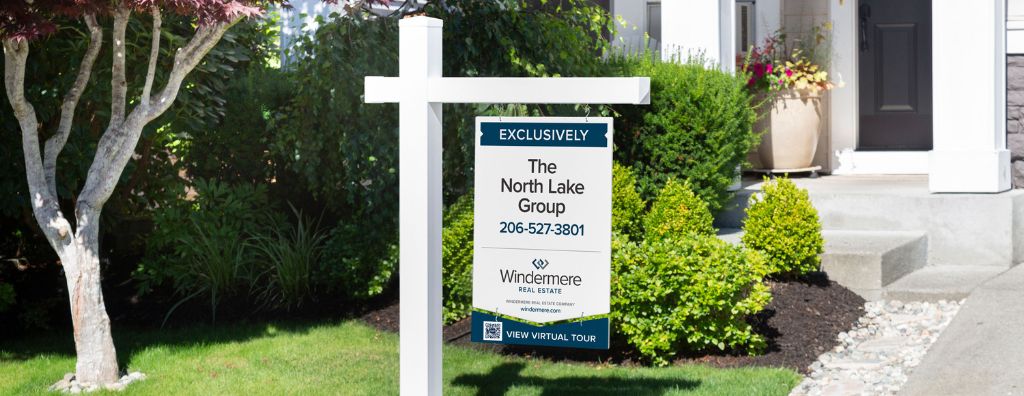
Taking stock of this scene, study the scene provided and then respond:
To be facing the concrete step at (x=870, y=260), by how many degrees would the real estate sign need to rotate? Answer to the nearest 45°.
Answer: approximately 135° to its left

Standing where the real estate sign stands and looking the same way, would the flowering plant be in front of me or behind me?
behind

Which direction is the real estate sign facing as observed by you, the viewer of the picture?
facing the viewer

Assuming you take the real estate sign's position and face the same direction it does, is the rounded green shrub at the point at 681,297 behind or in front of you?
behind

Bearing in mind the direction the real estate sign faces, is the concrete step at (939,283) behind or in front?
behind

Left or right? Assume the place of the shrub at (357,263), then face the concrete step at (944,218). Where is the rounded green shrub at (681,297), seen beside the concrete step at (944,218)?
right

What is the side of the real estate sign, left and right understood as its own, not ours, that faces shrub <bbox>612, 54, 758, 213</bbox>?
back

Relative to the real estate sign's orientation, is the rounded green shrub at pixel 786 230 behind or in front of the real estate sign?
behind

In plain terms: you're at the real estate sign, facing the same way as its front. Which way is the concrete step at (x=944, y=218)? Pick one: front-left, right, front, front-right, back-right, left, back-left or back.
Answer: back-left
